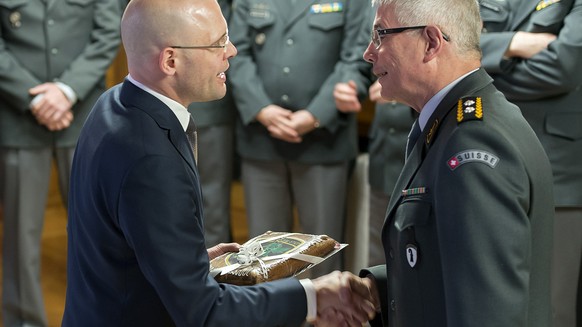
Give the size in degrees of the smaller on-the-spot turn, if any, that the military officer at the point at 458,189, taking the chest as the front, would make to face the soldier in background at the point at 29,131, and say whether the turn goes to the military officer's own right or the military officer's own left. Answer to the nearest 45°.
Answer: approximately 45° to the military officer's own right

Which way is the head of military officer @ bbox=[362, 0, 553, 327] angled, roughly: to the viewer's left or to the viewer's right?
to the viewer's left

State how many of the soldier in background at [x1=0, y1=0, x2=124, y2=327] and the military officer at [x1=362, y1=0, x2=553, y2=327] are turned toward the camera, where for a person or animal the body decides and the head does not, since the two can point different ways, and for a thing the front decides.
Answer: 1

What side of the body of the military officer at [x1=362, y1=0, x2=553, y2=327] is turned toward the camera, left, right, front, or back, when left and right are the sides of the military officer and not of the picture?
left
